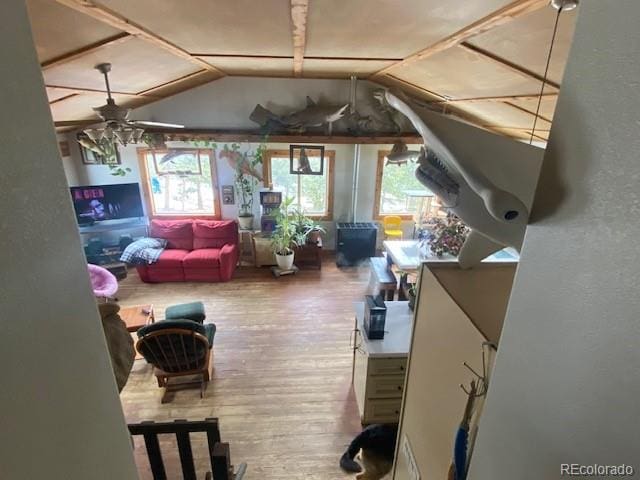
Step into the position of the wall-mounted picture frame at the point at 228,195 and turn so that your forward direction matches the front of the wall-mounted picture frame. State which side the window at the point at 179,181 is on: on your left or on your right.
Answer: on your right

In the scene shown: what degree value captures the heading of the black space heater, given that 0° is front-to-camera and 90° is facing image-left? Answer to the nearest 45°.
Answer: approximately 0°

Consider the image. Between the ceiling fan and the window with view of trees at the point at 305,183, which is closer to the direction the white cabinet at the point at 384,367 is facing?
the ceiling fan

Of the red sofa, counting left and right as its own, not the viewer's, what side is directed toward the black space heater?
left

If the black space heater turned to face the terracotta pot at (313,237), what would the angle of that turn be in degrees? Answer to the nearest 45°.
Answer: approximately 90° to its right

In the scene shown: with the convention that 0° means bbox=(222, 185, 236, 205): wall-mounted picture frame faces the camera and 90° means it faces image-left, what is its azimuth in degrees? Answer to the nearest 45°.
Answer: approximately 0°

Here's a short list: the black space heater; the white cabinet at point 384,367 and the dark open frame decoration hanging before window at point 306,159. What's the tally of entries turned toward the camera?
3

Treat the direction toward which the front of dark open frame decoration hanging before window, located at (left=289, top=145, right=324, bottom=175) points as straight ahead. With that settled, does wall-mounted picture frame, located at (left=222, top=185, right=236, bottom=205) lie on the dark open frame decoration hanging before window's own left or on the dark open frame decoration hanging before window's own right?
on the dark open frame decoration hanging before window's own right

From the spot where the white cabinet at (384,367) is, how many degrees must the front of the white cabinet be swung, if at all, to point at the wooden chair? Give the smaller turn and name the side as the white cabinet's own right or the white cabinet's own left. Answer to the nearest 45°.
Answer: approximately 90° to the white cabinet's own right

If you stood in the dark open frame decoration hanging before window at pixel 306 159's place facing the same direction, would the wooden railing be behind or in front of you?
in front

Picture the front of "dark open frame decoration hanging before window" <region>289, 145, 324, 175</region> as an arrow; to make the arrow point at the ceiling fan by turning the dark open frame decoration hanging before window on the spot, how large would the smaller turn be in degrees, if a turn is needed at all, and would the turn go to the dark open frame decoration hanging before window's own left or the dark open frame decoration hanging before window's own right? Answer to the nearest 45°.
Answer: approximately 45° to the dark open frame decoration hanging before window's own right
